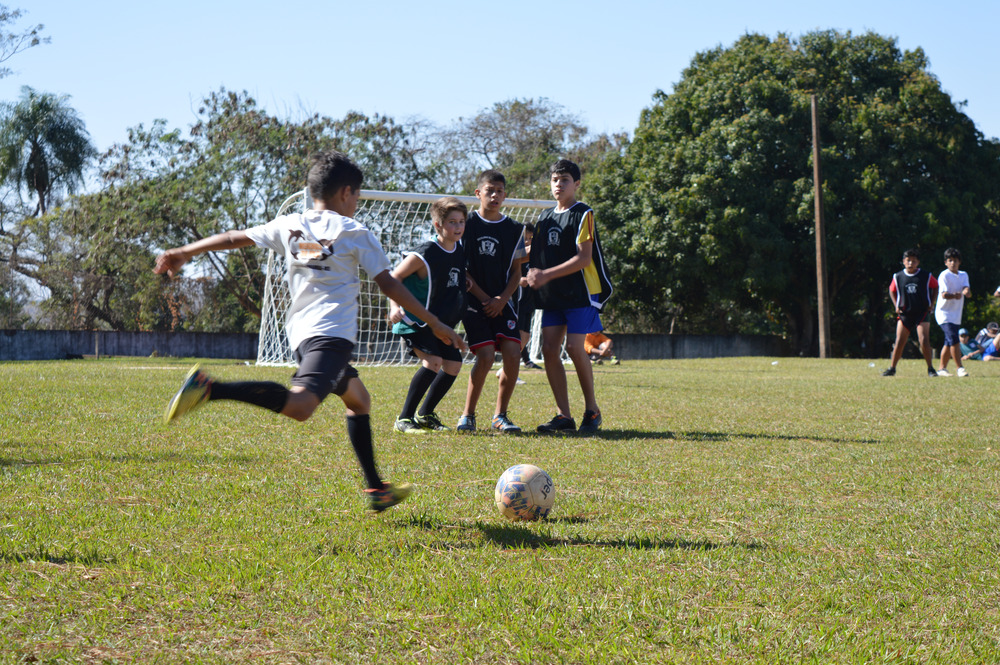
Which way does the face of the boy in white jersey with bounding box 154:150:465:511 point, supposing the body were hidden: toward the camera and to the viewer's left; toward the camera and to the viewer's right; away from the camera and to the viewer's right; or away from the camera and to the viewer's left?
away from the camera and to the viewer's right

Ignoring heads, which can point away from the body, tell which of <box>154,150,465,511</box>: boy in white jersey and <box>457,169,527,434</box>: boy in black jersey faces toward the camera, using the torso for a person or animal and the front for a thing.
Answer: the boy in black jersey

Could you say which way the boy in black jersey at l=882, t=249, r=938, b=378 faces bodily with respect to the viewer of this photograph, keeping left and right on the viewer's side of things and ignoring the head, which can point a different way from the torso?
facing the viewer

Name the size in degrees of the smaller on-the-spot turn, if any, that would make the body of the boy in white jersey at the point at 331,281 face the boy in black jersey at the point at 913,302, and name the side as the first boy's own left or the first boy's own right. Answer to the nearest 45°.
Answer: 0° — they already face them

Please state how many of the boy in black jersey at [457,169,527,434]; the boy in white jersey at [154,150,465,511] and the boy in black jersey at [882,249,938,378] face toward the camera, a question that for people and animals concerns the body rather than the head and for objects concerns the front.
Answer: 2

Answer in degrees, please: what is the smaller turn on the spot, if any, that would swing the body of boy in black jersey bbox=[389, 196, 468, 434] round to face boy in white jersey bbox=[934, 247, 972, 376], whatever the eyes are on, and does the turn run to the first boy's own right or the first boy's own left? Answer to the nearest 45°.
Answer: approximately 90° to the first boy's own left

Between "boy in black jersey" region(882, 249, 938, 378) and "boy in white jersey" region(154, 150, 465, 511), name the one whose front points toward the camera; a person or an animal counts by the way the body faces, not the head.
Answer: the boy in black jersey

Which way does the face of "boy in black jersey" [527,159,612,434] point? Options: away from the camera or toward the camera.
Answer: toward the camera

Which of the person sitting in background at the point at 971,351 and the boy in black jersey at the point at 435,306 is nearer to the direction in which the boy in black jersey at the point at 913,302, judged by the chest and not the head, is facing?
the boy in black jersey

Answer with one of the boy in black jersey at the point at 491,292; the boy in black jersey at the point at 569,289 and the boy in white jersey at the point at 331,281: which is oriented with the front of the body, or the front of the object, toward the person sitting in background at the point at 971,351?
the boy in white jersey

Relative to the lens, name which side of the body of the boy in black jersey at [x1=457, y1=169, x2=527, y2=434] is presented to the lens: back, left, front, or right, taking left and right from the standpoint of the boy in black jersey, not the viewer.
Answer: front

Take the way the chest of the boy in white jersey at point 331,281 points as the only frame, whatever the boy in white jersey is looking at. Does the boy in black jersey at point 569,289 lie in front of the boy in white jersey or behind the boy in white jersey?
in front

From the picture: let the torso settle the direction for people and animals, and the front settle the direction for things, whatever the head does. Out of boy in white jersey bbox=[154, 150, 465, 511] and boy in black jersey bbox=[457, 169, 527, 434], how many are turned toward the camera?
1
